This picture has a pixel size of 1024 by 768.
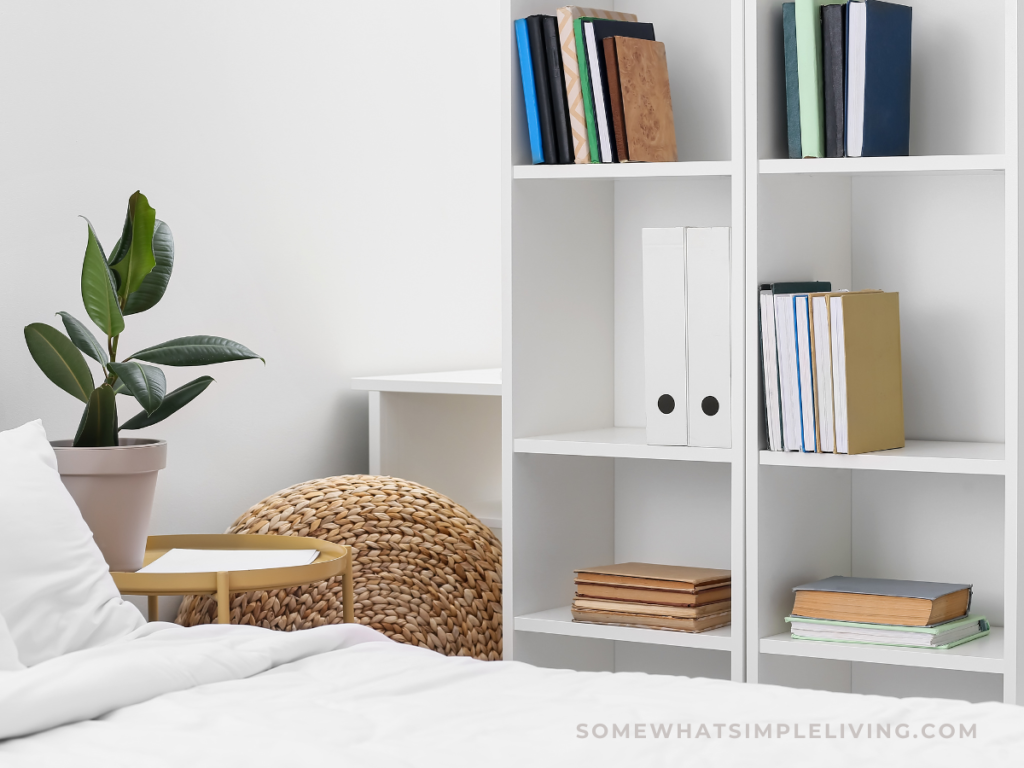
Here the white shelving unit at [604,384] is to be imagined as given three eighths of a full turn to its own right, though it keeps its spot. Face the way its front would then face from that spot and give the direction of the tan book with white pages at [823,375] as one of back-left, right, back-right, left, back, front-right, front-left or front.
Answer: back-right

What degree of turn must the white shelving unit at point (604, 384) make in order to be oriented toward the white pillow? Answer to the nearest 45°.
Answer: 0° — it already faces it

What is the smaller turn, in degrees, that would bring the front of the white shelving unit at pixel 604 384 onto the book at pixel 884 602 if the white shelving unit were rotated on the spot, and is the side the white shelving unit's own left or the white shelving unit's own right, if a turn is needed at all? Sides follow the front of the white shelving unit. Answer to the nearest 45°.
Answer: approximately 90° to the white shelving unit's own left

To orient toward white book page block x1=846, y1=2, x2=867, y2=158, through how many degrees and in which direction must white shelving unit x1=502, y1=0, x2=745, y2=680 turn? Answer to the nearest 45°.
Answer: approximately 90° to its left

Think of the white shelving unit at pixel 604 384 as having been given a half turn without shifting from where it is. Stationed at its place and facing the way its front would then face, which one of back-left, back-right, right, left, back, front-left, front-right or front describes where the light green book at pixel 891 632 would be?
right

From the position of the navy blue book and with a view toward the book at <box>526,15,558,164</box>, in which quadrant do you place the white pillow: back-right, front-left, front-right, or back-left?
front-left

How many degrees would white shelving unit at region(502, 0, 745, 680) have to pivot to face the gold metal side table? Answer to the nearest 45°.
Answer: approximately 90° to its right

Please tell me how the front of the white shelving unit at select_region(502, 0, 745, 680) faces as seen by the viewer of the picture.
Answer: facing the viewer and to the left of the viewer

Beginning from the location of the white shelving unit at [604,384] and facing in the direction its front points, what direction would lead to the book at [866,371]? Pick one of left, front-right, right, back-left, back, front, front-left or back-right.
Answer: left

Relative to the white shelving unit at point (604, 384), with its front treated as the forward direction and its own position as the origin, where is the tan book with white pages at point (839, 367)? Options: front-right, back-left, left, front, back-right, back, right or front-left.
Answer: left
